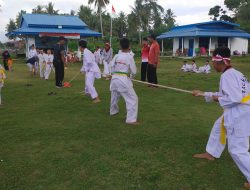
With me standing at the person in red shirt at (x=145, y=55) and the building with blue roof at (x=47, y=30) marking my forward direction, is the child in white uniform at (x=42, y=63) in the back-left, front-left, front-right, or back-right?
front-left

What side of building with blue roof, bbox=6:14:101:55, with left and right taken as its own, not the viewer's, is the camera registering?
front

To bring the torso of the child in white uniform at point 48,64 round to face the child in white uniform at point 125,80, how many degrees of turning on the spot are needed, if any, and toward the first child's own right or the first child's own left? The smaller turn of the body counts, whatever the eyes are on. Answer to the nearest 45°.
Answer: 0° — they already face them

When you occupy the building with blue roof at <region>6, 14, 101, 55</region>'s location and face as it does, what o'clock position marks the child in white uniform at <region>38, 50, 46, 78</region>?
The child in white uniform is roughly at 12 o'clock from the building with blue roof.

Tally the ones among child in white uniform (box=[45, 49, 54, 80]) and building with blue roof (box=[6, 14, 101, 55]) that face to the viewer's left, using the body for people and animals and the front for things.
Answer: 0

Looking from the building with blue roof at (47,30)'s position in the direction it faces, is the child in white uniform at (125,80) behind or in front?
in front

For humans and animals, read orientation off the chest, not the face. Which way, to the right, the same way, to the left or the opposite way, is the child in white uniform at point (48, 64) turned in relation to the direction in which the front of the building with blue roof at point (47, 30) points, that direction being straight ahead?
the same way

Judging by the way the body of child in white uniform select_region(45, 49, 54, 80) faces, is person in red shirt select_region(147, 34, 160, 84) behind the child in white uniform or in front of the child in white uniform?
in front

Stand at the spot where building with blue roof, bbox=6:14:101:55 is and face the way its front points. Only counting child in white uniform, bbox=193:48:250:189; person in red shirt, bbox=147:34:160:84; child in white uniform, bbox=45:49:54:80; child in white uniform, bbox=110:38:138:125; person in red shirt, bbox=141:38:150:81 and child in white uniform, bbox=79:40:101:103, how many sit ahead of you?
6

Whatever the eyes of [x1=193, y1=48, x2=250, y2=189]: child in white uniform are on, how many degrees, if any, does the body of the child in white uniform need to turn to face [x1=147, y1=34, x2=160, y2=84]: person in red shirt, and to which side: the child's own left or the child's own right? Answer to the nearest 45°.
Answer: approximately 90° to the child's own right

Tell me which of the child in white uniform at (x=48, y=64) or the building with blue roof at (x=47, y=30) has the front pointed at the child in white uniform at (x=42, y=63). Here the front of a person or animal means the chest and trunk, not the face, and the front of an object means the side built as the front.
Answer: the building with blue roof

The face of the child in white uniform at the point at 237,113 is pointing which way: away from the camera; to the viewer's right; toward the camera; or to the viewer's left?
to the viewer's left

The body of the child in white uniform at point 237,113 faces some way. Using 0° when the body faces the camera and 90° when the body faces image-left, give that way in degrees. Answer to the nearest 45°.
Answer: approximately 90°

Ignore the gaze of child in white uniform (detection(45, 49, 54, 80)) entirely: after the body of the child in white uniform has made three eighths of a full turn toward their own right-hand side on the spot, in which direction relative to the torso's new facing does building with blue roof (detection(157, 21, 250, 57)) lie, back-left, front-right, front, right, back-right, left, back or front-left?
right

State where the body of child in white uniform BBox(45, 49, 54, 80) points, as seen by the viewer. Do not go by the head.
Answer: toward the camera

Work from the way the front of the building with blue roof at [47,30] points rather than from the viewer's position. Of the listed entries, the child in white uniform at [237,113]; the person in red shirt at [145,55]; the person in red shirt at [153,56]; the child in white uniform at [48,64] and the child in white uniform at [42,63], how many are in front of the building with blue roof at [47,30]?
5

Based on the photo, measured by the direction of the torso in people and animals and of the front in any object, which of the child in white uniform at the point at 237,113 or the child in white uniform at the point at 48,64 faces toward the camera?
the child in white uniform at the point at 48,64

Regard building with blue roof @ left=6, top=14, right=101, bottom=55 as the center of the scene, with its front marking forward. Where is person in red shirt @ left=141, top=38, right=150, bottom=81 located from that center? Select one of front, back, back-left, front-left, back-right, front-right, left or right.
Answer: front

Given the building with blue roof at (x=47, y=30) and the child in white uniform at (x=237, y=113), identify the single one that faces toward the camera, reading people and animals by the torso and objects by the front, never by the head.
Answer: the building with blue roof
